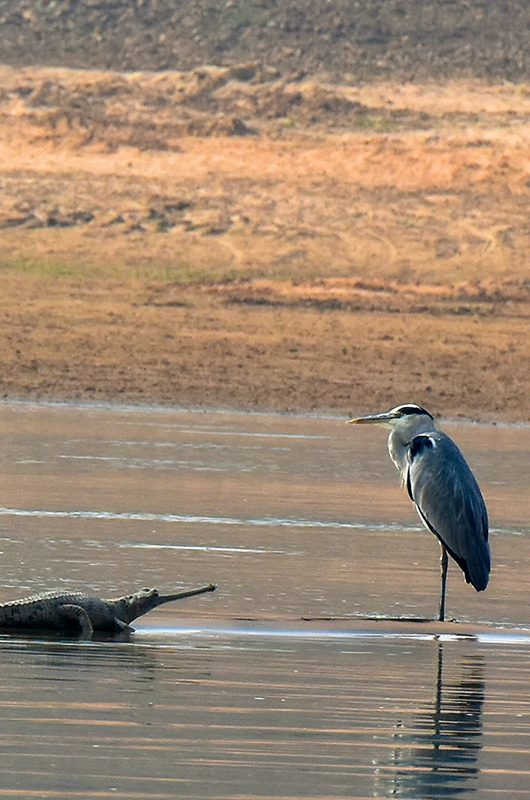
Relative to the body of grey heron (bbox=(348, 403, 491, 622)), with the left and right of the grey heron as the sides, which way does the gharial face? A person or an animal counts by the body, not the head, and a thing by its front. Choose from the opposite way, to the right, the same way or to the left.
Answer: the opposite way

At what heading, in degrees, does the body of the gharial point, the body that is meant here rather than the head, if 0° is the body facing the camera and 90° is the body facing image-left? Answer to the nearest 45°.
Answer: approximately 270°

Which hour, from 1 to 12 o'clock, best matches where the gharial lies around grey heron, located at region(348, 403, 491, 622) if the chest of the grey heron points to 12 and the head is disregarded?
The gharial is roughly at 11 o'clock from the grey heron.

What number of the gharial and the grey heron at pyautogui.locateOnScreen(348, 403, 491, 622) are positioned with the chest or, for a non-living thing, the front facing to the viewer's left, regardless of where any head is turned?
1

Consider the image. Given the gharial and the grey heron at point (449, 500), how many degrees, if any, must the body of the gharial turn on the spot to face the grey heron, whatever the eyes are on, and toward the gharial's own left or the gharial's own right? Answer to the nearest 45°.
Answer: approximately 45° to the gharial's own left

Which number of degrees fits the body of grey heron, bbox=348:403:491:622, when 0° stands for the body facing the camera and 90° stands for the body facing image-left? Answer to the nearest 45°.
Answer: approximately 90°
